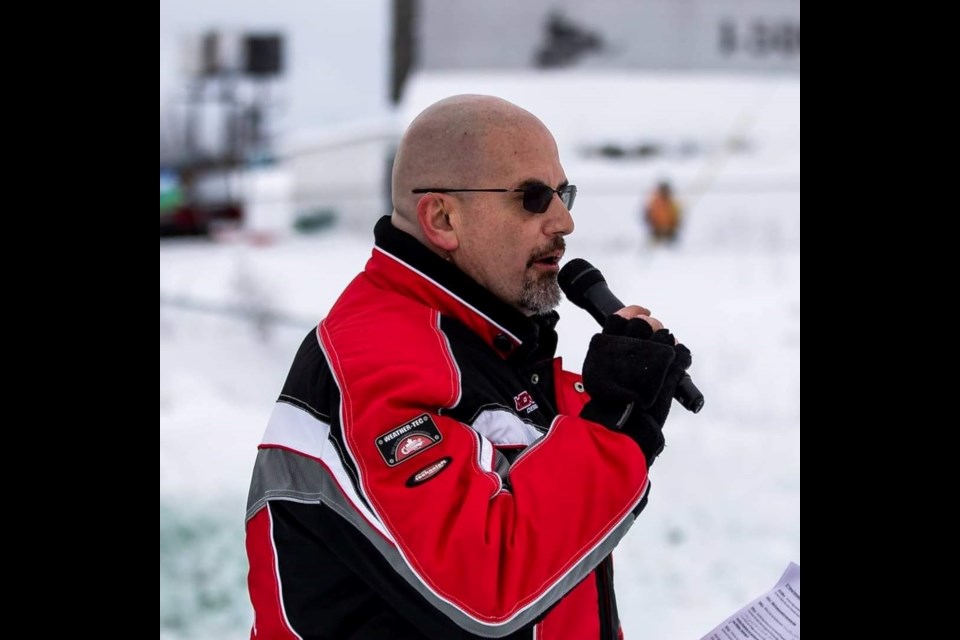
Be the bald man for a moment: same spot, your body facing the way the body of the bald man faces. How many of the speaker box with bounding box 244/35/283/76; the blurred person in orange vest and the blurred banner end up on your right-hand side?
0

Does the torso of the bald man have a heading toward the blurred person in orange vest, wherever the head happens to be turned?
no

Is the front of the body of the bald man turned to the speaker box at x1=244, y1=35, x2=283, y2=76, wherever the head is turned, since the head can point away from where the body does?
no

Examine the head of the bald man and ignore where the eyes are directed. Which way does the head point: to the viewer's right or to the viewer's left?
to the viewer's right

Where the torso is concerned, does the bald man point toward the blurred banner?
no

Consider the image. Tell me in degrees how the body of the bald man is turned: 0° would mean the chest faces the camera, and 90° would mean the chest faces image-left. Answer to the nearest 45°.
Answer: approximately 270°
